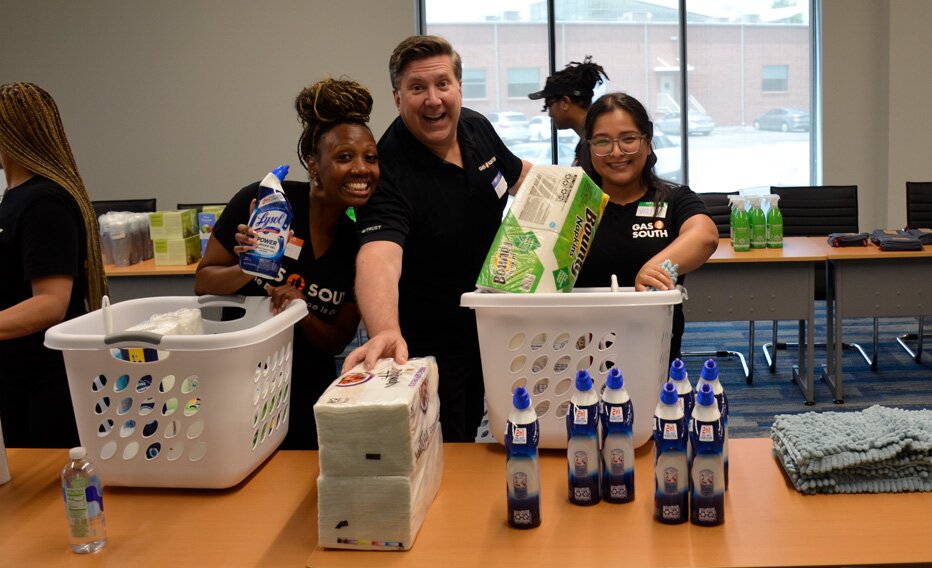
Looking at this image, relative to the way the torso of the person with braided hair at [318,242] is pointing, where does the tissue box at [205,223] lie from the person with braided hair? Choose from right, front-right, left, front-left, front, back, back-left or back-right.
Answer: back

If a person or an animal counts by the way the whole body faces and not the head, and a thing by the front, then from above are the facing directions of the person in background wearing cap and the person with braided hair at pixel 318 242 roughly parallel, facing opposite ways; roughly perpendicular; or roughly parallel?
roughly perpendicular

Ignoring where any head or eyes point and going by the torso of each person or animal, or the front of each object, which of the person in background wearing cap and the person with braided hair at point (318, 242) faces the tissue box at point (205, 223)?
the person in background wearing cap

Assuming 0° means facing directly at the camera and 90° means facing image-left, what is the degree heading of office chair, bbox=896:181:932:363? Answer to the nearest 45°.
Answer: approximately 0°

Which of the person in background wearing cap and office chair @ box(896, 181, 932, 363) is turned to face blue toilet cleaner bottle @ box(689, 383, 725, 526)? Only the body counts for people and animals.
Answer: the office chair

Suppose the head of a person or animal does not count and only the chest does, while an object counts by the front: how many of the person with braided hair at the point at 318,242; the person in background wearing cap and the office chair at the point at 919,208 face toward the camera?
2

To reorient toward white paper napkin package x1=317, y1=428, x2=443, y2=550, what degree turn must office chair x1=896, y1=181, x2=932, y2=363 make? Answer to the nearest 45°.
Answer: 0° — it already faces it

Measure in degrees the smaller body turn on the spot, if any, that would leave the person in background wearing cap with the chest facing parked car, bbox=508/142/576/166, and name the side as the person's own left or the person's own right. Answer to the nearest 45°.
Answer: approximately 90° to the person's own right

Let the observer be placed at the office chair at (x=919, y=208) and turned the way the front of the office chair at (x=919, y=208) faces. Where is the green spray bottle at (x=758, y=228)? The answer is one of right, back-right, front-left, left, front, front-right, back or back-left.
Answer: front-right

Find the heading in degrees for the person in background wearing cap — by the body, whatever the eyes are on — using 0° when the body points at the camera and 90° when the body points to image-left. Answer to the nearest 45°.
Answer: approximately 90°

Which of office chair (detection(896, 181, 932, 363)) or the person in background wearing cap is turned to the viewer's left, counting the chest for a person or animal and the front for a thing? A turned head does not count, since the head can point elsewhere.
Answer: the person in background wearing cap

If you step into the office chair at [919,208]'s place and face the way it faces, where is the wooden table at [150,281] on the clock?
The wooden table is roughly at 2 o'clock from the office chair.

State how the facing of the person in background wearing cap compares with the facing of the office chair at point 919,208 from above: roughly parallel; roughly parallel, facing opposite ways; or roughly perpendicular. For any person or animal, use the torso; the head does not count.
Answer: roughly perpendicular

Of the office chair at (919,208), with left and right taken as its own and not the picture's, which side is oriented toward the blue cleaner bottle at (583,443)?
front

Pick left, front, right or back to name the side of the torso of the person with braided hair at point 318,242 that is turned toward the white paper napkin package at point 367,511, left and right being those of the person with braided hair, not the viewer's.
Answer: front
